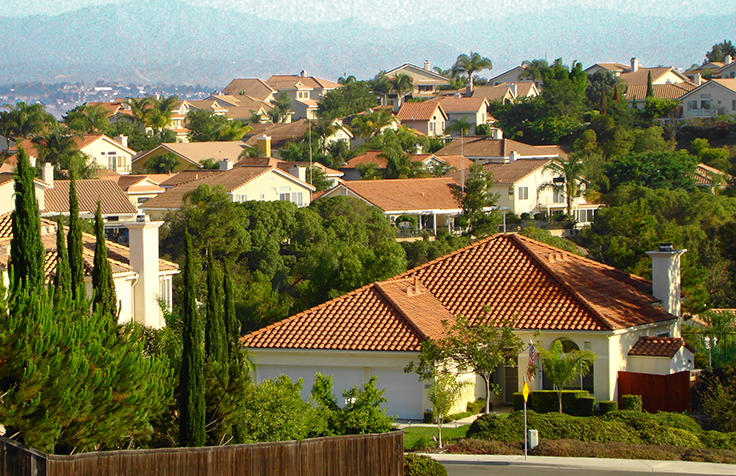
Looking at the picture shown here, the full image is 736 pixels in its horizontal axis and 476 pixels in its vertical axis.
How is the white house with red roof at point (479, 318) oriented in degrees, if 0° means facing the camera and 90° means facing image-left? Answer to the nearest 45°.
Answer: approximately 0°

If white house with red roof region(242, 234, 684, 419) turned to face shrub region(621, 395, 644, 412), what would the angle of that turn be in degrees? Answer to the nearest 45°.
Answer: approximately 45° to its left

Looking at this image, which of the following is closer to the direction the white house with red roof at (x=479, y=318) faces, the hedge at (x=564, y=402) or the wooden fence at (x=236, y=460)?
the wooden fence

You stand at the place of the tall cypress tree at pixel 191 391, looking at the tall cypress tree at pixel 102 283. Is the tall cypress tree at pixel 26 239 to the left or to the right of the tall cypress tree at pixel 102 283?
left

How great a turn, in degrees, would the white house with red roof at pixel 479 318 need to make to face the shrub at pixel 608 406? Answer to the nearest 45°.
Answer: approximately 45° to its left

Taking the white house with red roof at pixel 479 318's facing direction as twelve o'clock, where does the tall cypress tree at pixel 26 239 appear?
The tall cypress tree is roughly at 1 o'clock from the white house with red roof.

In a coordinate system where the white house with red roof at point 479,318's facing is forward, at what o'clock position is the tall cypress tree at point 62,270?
The tall cypress tree is roughly at 3 o'clock from the white house with red roof.

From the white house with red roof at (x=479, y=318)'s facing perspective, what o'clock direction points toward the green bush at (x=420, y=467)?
The green bush is roughly at 12 o'clock from the white house with red roof.

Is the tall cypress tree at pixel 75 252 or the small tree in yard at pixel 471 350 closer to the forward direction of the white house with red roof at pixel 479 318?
the small tree in yard

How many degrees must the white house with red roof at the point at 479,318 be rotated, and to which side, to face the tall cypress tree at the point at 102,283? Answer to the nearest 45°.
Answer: approximately 45° to its right

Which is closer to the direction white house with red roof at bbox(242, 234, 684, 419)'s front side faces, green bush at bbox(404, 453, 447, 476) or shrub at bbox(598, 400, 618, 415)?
the green bush
